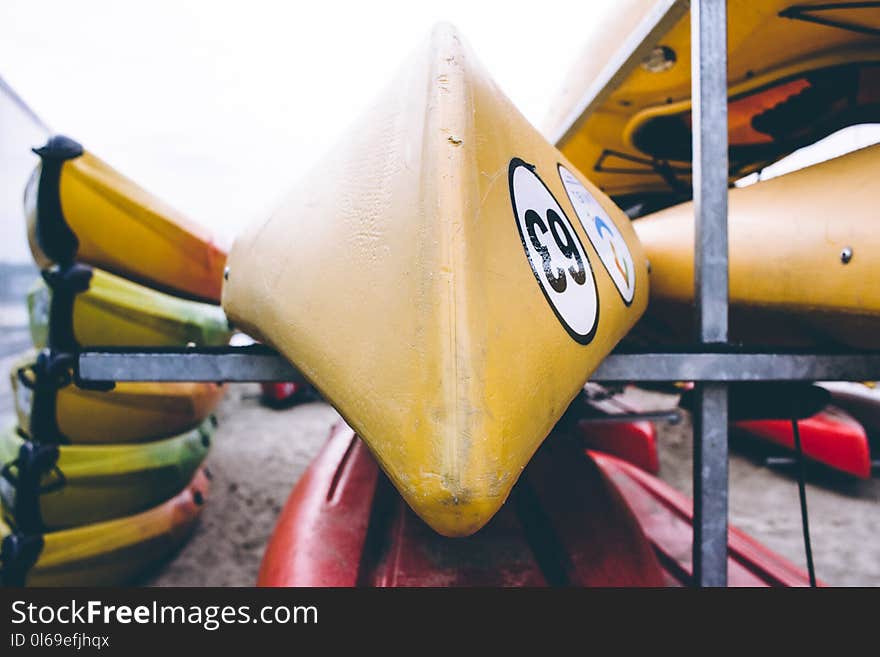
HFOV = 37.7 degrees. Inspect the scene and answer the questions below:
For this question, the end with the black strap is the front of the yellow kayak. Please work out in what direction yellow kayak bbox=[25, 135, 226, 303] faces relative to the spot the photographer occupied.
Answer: facing the viewer and to the left of the viewer

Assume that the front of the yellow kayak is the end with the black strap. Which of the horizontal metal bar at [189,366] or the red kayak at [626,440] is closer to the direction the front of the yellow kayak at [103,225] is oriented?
the horizontal metal bar

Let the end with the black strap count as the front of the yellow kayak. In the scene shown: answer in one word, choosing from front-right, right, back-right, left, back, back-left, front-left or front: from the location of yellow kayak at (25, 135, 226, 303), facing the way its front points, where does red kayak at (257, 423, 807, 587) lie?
left

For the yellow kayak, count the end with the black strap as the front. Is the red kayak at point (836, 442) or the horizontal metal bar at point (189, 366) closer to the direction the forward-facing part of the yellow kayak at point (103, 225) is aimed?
the horizontal metal bar
